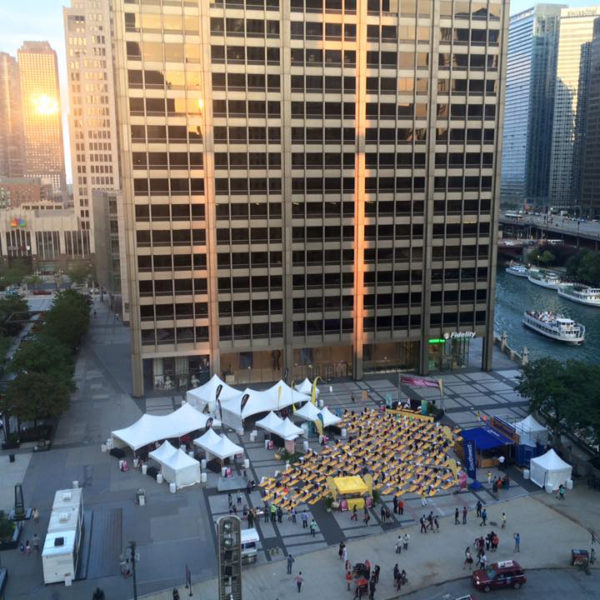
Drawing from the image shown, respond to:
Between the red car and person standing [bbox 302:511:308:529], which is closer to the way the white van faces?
the red car

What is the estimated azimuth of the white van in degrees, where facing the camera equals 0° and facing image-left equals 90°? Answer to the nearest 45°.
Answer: approximately 0°

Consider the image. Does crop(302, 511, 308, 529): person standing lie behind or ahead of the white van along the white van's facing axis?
behind

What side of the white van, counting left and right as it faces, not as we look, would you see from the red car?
left
